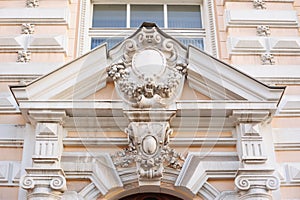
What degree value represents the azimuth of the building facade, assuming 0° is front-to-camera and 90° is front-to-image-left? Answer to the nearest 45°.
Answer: approximately 0°
